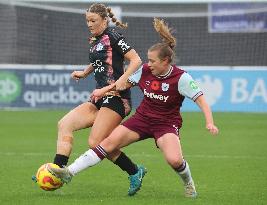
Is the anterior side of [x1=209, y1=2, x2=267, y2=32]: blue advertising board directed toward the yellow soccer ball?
yes

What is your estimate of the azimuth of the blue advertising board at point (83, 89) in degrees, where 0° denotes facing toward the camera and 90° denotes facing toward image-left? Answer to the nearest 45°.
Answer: approximately 0°

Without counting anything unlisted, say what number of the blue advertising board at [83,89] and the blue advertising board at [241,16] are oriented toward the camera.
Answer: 2

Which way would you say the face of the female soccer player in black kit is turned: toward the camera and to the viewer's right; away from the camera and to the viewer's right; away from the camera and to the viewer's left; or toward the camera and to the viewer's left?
toward the camera and to the viewer's left

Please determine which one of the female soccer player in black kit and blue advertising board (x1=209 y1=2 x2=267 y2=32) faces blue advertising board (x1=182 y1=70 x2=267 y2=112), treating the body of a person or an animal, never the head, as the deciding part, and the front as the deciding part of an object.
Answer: blue advertising board (x1=209 y1=2 x2=267 y2=32)

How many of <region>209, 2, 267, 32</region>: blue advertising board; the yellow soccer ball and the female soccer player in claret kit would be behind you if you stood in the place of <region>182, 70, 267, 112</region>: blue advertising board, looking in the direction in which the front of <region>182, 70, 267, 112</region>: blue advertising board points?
1

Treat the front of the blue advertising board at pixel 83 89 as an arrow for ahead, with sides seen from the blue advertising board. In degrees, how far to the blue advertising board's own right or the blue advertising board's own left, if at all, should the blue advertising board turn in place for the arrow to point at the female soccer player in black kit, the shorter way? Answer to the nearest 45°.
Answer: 0° — it already faces them

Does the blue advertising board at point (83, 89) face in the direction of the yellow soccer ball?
yes

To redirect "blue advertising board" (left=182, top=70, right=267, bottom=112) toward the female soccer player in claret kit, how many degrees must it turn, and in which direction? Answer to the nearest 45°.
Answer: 0° — it already faces them
